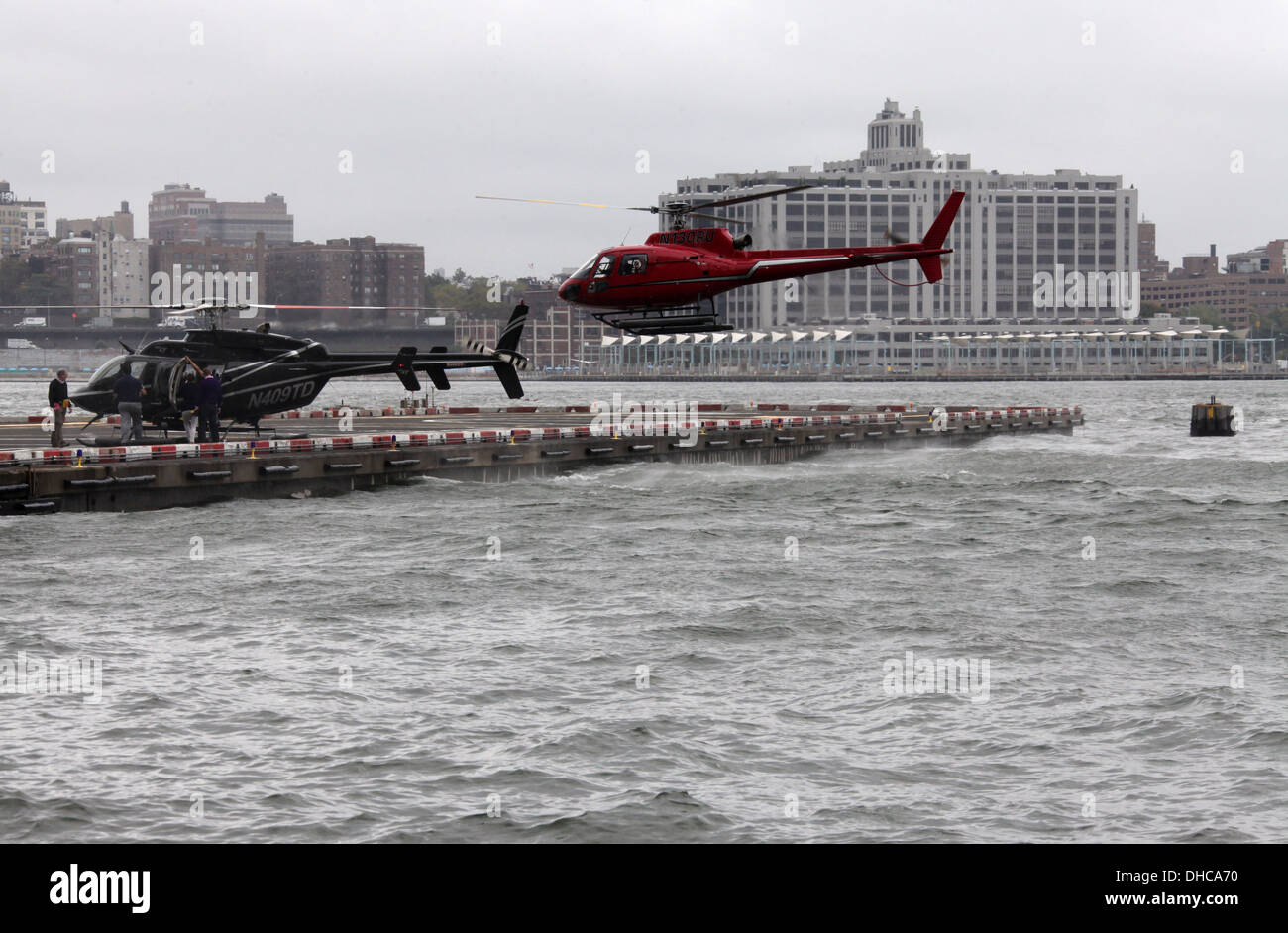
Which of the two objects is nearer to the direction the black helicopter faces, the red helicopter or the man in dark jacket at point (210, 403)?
the man in dark jacket

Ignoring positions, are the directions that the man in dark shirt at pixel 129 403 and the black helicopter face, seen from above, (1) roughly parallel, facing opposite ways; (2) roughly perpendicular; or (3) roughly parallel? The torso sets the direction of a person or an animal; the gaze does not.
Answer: roughly perpendicular

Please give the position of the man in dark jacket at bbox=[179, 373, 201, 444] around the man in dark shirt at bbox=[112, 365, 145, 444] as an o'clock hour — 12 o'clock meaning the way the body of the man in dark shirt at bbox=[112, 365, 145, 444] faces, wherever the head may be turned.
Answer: the man in dark jacket at bbox=[179, 373, 201, 444] is roughly at 2 o'clock from the man in dark shirt at bbox=[112, 365, 145, 444].

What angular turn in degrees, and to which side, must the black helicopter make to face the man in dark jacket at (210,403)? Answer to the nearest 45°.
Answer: approximately 90° to its left

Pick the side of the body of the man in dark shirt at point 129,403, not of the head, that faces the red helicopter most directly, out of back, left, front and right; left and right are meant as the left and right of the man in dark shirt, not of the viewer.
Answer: right

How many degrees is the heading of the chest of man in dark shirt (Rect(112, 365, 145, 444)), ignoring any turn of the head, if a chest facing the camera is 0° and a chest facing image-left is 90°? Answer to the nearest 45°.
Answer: approximately 180°

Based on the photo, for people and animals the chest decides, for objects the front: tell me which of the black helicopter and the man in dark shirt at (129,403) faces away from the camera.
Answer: the man in dark shirt

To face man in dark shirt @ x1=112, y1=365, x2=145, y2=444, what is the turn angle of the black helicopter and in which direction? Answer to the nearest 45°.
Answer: approximately 45° to its left

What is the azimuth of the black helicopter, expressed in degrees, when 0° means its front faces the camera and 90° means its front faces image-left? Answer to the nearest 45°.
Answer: approximately 90°

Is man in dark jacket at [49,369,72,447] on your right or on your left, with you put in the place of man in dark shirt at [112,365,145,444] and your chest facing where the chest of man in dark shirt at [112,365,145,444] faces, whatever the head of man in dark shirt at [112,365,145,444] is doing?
on your left

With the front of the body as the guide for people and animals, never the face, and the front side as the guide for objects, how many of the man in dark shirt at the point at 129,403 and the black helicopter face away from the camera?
1
